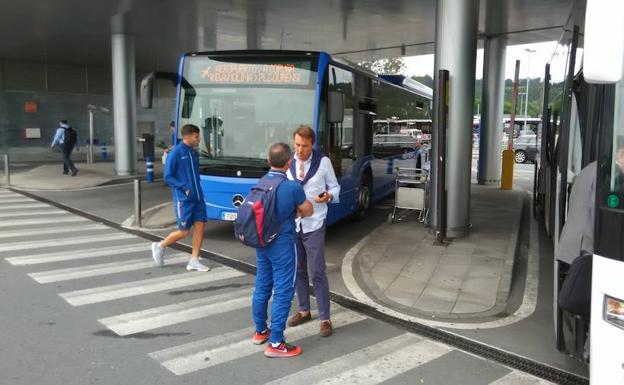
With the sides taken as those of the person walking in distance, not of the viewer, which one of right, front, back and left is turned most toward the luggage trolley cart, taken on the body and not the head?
back

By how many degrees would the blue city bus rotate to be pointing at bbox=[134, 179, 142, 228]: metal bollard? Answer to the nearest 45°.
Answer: approximately 90° to its right

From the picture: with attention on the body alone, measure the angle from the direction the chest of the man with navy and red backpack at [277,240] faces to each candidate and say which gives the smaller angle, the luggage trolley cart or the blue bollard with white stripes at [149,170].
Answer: the luggage trolley cart

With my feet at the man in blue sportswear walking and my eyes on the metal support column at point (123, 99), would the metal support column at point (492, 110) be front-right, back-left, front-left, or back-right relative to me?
front-right

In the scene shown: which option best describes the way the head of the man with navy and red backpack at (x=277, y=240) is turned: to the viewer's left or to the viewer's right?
to the viewer's right

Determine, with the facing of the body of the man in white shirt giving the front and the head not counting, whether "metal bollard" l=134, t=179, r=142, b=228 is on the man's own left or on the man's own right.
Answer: on the man's own right

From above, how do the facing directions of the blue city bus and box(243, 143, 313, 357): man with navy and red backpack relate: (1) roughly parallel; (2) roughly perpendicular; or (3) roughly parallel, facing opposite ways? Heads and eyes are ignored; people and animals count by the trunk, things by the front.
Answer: roughly parallel, facing opposite ways

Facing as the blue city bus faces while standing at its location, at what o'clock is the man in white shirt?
The man in white shirt is roughly at 10 o'clock from the blue city bus.

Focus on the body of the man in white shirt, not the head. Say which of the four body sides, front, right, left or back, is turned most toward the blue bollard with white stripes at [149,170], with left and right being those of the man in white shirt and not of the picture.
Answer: right

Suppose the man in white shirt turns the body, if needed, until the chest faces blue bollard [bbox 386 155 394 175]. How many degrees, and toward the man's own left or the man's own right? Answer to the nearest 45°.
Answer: approximately 135° to the man's own right

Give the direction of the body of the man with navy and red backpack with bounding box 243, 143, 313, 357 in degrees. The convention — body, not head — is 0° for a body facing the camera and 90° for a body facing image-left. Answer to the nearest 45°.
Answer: approximately 225°

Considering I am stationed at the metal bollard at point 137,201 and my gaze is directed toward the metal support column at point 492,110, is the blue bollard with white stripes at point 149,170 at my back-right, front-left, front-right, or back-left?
front-left

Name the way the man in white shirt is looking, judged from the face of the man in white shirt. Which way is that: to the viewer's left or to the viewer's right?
to the viewer's left

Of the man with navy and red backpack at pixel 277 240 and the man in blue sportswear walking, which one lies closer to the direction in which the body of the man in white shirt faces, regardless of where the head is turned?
the man with navy and red backpack
